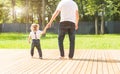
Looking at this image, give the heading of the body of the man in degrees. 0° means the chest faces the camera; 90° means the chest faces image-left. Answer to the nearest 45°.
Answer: approximately 180°
